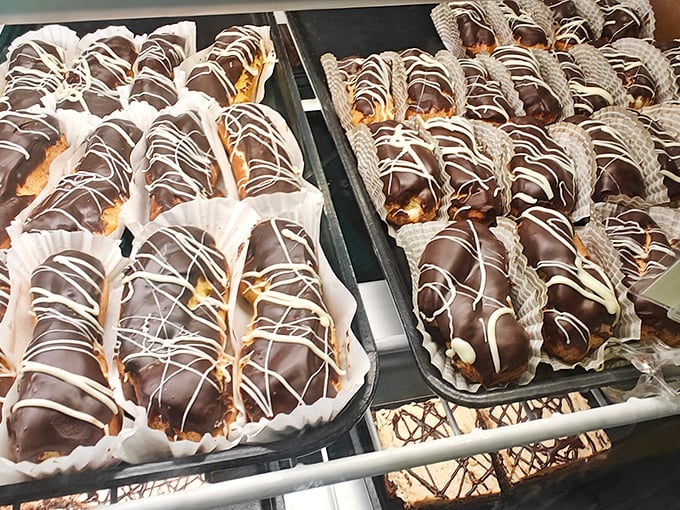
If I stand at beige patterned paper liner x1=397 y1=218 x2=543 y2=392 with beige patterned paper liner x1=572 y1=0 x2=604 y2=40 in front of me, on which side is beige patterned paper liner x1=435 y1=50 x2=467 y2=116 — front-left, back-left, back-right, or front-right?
front-left

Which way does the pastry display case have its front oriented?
toward the camera

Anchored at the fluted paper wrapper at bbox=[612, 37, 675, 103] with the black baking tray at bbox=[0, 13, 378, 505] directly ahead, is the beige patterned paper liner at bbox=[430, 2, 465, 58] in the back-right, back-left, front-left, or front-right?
front-right
